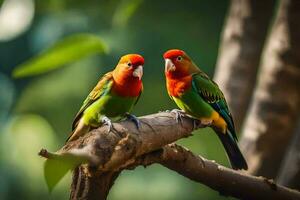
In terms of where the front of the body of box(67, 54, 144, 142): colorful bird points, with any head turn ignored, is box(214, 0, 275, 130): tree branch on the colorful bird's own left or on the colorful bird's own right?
on the colorful bird's own left

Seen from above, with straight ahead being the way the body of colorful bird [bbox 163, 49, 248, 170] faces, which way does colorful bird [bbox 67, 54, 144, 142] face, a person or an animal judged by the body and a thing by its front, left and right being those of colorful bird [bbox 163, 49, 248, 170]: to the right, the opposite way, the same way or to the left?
to the left

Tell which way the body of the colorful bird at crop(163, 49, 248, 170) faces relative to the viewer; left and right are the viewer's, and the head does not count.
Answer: facing the viewer and to the left of the viewer

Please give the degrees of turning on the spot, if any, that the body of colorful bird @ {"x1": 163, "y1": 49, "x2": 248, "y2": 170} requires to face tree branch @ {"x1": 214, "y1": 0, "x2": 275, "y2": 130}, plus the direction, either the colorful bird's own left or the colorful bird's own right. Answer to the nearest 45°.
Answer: approximately 135° to the colorful bird's own right

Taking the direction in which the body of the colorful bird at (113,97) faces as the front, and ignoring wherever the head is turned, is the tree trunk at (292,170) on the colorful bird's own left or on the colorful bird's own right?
on the colorful bird's own left
